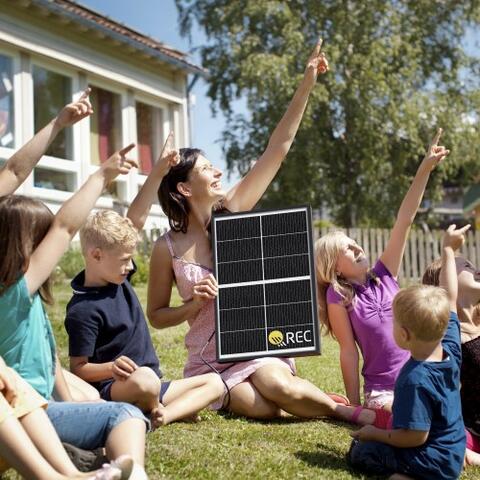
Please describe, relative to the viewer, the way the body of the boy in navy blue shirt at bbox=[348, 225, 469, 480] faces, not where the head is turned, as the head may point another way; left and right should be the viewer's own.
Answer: facing away from the viewer and to the left of the viewer

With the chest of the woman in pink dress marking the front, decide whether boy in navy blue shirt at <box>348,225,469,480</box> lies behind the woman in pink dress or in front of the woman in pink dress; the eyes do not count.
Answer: in front

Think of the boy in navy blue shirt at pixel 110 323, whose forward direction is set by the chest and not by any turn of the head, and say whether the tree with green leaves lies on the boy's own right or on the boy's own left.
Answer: on the boy's own left

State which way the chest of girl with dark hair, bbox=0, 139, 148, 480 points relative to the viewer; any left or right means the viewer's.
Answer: facing to the right of the viewer

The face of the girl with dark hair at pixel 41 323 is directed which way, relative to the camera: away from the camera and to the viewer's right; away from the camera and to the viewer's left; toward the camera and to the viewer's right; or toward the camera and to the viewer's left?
away from the camera and to the viewer's right

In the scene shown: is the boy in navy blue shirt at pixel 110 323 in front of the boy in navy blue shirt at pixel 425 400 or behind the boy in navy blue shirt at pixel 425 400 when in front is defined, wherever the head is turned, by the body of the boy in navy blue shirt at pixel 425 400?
in front

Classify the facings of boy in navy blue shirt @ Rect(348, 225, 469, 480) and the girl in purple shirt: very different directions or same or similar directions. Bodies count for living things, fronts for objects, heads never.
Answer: very different directions

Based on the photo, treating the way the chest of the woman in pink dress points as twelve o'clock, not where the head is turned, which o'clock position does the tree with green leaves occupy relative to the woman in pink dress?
The tree with green leaves is roughly at 8 o'clock from the woman in pink dress.

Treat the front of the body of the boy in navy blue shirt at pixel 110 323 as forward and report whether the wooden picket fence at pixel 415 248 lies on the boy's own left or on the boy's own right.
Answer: on the boy's own left

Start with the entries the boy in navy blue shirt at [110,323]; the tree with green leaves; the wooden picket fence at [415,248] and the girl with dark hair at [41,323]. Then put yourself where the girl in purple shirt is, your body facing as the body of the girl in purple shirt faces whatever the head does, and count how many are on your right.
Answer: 2

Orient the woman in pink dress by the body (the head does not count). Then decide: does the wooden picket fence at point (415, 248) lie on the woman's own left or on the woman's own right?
on the woman's own left

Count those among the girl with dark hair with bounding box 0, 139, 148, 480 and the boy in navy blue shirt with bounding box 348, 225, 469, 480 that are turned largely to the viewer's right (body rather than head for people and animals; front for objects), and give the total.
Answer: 1

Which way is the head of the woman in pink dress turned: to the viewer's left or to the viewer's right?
to the viewer's right
